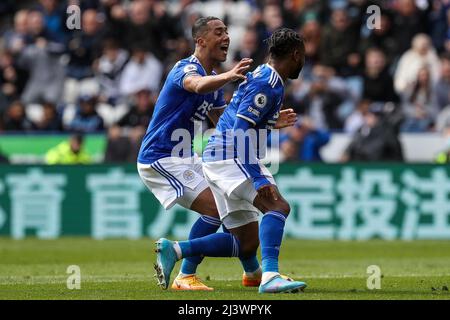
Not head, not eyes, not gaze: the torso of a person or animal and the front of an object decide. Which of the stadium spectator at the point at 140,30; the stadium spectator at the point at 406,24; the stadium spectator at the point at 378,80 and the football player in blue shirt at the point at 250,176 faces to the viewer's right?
the football player in blue shirt

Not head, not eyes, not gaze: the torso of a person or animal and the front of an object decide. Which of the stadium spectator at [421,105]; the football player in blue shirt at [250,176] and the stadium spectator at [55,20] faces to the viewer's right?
the football player in blue shirt

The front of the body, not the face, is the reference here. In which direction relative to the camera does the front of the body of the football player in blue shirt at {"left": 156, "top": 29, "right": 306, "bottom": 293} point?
to the viewer's right

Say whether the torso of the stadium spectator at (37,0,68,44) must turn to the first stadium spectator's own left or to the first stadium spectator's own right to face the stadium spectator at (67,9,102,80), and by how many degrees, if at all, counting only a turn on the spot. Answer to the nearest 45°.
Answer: approximately 45° to the first stadium spectator's own left

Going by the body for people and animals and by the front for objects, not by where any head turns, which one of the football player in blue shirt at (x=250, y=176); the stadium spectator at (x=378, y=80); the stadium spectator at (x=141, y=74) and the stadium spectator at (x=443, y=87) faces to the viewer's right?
the football player in blue shirt

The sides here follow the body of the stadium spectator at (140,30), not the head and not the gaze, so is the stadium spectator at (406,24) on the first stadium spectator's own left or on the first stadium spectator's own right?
on the first stadium spectator's own left

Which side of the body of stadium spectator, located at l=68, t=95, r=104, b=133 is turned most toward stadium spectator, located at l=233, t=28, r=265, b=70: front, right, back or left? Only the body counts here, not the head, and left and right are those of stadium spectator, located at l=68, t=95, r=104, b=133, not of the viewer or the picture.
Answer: left
